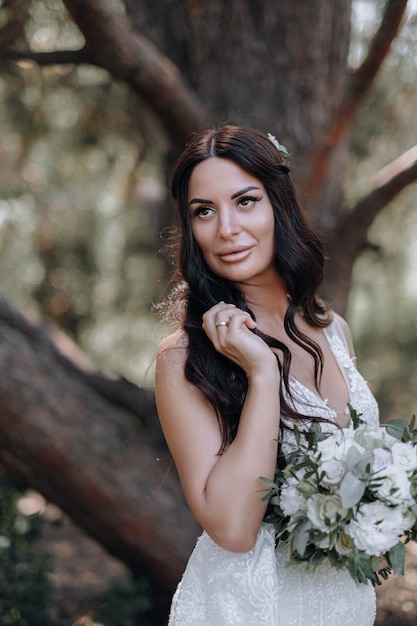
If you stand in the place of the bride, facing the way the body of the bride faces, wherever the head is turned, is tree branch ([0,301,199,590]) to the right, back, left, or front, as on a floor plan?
back

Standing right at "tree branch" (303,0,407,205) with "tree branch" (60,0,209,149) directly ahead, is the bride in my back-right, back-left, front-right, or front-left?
front-left

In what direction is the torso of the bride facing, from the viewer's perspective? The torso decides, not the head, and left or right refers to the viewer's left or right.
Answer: facing the viewer and to the right of the viewer

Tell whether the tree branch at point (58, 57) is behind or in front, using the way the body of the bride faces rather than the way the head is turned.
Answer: behind
